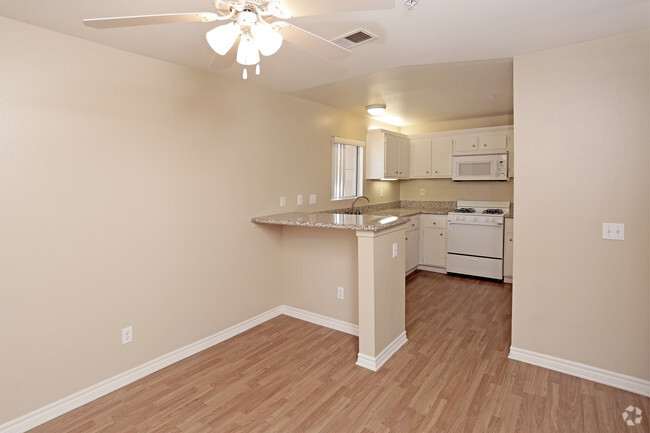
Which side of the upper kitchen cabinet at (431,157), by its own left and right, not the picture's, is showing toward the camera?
front

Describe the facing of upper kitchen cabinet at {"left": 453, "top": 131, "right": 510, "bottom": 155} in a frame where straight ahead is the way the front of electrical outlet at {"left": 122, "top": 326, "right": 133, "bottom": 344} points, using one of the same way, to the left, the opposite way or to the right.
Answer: to the right

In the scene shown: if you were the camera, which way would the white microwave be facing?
facing the viewer

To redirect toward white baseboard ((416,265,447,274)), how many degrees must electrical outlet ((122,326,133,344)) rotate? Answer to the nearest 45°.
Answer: approximately 45° to its left

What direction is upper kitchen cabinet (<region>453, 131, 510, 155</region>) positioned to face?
toward the camera

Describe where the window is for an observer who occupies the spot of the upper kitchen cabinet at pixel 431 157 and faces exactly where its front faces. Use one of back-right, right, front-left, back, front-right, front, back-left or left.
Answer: front-right

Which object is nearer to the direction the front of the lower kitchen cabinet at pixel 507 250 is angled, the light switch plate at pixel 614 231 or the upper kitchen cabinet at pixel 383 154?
the light switch plate

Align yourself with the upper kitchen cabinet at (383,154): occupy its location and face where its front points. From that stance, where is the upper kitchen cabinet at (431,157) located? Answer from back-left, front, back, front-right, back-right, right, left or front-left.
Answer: left

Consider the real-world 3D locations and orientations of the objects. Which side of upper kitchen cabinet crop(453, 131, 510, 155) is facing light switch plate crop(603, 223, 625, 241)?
front

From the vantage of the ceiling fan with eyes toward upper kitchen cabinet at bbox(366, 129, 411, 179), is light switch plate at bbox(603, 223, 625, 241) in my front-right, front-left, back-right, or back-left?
front-right
